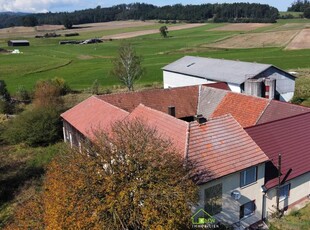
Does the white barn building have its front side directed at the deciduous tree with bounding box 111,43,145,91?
no

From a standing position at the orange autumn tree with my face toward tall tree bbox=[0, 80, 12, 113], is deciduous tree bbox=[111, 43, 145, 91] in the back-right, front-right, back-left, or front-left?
front-right

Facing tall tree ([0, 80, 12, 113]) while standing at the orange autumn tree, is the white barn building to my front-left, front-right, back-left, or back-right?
front-right

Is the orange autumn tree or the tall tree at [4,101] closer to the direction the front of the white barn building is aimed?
the orange autumn tree

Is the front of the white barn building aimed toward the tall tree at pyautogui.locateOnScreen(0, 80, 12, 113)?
no

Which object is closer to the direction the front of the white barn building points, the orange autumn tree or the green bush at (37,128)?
the orange autumn tree

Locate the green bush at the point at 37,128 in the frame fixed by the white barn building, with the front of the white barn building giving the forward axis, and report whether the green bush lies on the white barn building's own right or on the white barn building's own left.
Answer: on the white barn building's own right
